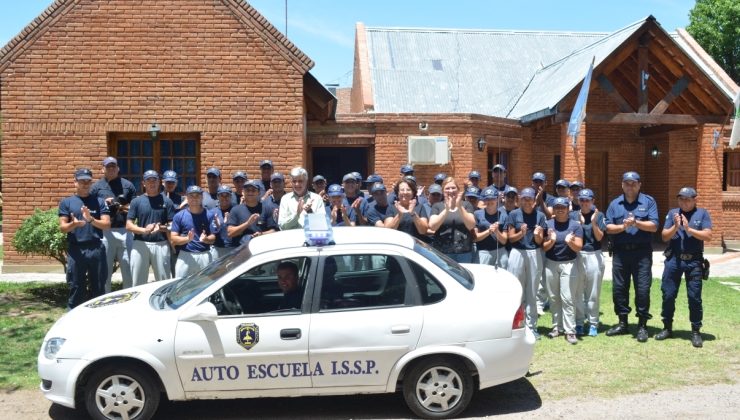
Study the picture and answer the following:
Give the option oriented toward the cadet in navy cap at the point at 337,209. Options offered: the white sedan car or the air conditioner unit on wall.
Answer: the air conditioner unit on wall

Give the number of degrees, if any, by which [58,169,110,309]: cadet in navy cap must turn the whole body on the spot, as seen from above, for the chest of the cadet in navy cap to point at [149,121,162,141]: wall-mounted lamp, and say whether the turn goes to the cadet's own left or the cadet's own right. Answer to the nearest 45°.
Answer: approximately 180°

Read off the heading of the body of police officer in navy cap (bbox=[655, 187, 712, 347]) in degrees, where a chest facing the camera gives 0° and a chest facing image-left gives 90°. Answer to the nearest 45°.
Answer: approximately 0°

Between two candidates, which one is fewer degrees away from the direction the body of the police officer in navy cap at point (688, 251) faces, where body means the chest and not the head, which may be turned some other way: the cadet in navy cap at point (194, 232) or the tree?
the cadet in navy cap

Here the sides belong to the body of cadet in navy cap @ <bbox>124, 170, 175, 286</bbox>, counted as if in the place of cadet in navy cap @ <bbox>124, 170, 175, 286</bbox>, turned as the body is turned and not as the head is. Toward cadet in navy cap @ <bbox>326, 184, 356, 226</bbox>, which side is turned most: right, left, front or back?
left

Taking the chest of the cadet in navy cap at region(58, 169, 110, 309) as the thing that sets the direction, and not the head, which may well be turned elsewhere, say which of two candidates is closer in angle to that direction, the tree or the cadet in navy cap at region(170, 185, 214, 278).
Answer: the cadet in navy cap

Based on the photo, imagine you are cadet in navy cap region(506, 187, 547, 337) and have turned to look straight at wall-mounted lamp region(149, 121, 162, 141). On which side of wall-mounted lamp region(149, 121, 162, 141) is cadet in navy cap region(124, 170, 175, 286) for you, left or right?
left

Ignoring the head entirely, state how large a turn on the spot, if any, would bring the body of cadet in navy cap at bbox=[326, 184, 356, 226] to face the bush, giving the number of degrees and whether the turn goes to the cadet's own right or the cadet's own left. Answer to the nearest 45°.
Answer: approximately 135° to the cadet's own right

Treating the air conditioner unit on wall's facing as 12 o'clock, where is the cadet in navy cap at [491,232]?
The cadet in navy cap is roughly at 12 o'clock from the air conditioner unit on wall.

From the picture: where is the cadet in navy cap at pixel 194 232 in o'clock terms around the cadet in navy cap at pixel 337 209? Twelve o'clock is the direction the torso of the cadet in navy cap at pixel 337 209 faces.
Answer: the cadet in navy cap at pixel 194 232 is roughly at 3 o'clock from the cadet in navy cap at pixel 337 209.

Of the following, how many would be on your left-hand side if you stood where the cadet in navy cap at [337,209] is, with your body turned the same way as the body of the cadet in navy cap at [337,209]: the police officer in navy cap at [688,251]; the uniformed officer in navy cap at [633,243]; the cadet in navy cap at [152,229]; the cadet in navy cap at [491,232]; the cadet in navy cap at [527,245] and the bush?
4

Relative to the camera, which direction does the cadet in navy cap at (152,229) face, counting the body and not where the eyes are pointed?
toward the camera
